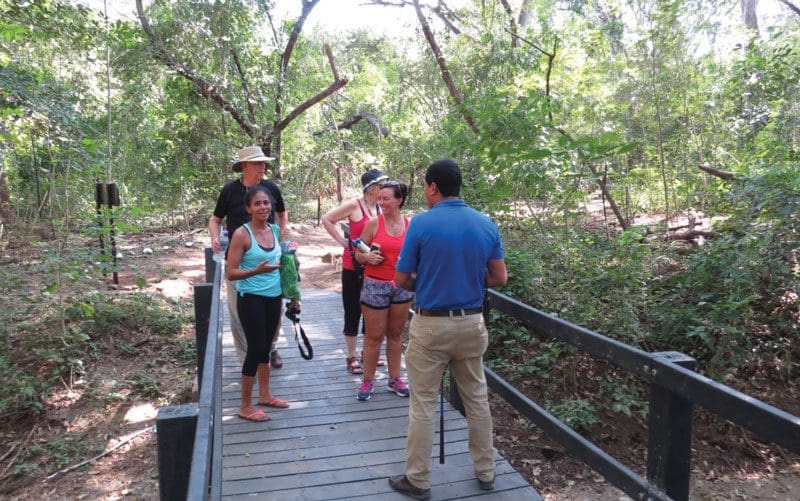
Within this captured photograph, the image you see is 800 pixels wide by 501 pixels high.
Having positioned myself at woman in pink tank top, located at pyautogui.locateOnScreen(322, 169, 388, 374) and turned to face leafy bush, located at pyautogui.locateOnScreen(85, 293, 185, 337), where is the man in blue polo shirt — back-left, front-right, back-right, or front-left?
back-left

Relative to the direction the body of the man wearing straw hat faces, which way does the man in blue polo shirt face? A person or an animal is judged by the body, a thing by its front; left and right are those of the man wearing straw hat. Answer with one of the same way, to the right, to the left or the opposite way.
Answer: the opposite way

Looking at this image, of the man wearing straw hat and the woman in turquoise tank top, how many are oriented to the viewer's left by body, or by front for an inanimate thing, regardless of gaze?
0

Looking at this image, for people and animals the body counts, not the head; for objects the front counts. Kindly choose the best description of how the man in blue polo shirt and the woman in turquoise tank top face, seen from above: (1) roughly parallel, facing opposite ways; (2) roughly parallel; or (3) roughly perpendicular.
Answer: roughly parallel, facing opposite ways

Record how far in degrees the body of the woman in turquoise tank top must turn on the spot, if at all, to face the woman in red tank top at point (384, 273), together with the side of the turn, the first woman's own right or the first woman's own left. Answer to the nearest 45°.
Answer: approximately 45° to the first woman's own left

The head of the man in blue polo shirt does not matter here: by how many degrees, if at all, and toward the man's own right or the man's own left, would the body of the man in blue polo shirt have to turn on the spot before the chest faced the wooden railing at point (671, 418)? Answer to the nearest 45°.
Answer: approximately 135° to the man's own right

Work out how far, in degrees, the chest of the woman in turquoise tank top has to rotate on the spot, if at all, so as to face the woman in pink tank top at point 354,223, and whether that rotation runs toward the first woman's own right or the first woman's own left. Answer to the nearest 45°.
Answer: approximately 90° to the first woman's own left

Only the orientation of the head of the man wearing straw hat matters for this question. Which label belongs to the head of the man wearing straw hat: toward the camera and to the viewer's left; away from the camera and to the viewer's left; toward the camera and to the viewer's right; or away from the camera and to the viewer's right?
toward the camera and to the viewer's right

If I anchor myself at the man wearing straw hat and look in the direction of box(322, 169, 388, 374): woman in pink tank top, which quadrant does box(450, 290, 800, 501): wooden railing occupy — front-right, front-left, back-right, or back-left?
front-right

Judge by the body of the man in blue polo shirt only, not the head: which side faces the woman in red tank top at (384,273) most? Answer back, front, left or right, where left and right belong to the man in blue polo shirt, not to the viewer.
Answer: front

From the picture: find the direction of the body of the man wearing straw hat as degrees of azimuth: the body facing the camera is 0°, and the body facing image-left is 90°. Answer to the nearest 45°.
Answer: approximately 315°

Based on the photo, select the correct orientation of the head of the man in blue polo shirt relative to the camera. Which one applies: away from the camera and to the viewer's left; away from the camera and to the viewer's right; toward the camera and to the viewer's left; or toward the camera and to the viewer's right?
away from the camera and to the viewer's left

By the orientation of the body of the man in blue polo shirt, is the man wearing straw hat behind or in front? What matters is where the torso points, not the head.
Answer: in front

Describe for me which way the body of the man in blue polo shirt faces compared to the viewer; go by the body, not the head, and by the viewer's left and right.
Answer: facing away from the viewer and to the left of the viewer
